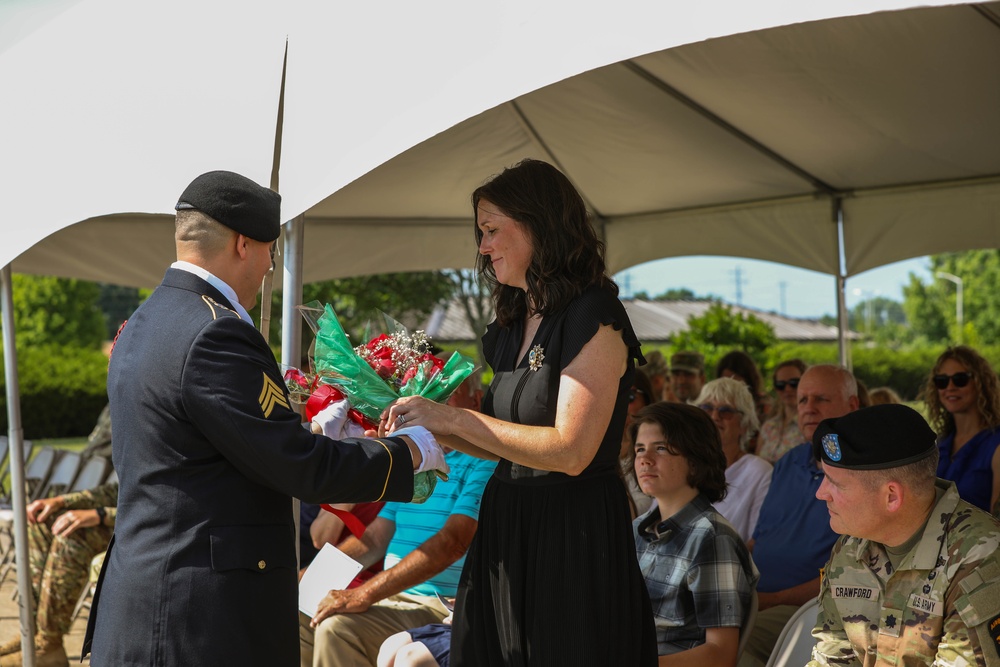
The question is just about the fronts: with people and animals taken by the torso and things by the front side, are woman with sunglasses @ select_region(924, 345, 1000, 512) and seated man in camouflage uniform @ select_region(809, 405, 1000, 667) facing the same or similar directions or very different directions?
same or similar directions

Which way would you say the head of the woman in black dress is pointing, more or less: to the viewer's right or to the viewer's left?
to the viewer's left

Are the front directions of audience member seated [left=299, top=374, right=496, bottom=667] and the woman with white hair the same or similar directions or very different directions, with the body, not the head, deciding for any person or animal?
same or similar directions

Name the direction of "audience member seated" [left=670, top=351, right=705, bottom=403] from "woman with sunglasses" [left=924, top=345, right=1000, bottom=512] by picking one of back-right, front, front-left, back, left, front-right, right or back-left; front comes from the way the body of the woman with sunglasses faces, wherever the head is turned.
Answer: right

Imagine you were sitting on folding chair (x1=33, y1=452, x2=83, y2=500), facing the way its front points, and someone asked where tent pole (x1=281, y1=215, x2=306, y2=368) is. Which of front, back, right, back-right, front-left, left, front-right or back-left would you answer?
front-left

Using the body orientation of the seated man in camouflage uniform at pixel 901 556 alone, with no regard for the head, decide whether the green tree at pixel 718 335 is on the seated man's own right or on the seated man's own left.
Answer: on the seated man's own right

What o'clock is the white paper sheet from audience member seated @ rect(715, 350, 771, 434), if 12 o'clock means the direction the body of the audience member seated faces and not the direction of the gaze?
The white paper sheet is roughly at 11 o'clock from the audience member seated.

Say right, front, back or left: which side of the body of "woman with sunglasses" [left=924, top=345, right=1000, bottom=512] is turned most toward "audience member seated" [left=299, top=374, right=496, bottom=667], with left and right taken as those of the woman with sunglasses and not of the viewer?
front

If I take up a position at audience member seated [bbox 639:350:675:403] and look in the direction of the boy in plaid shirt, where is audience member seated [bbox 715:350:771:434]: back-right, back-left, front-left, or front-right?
front-left

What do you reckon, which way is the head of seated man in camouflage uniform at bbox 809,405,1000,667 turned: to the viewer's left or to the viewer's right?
to the viewer's left

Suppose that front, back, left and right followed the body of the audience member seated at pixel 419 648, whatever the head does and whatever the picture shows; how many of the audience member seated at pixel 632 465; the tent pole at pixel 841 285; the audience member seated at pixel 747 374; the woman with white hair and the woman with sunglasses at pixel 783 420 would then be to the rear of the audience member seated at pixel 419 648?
5

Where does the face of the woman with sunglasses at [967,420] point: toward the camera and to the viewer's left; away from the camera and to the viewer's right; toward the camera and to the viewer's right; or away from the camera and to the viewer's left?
toward the camera and to the viewer's left

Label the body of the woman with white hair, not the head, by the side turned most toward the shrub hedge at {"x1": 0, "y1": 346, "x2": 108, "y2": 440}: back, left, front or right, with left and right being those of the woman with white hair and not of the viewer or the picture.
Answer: right

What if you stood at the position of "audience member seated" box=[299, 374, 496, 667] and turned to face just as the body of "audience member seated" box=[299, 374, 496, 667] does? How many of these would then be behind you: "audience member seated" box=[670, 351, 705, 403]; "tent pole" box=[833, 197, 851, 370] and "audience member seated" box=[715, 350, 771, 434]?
3

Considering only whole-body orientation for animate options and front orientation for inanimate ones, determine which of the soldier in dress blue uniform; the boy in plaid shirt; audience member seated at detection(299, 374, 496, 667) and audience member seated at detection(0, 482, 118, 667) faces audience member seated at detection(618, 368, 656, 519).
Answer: the soldier in dress blue uniform

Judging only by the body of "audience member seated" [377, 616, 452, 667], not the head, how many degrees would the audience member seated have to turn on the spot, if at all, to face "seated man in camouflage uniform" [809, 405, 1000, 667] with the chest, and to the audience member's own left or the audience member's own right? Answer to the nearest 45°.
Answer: approximately 90° to the audience member's own left
